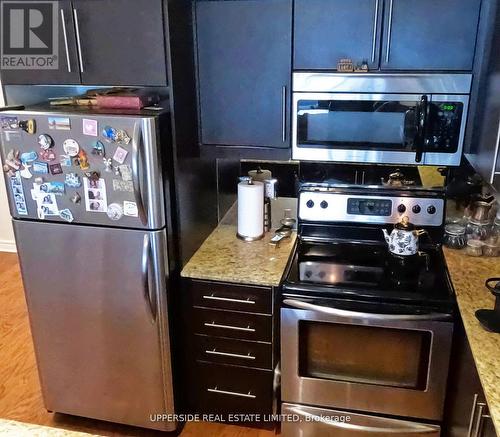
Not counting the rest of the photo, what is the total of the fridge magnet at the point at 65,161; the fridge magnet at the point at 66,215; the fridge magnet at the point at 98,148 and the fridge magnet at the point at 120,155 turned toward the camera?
4

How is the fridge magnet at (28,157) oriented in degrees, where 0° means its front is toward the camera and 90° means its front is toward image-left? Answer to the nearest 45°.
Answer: approximately 0°

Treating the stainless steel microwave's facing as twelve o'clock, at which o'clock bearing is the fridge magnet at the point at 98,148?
The fridge magnet is roughly at 2 o'clock from the stainless steel microwave.

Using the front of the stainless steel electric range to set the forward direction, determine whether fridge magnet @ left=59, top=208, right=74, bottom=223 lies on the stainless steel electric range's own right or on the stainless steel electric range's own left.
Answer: on the stainless steel electric range's own right

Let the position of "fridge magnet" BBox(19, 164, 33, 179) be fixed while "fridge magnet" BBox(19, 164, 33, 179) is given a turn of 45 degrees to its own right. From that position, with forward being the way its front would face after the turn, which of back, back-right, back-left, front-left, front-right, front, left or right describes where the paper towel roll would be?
back-left

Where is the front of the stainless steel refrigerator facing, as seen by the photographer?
facing the viewer

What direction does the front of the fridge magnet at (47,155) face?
toward the camera

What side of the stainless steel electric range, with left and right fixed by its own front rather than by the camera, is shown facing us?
front
